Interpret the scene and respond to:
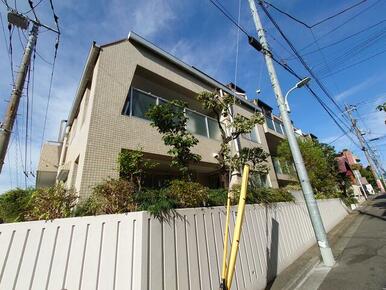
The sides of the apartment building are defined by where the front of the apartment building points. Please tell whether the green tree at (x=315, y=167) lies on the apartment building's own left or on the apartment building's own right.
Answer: on the apartment building's own left

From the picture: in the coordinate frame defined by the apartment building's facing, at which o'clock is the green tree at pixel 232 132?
The green tree is roughly at 11 o'clock from the apartment building.
